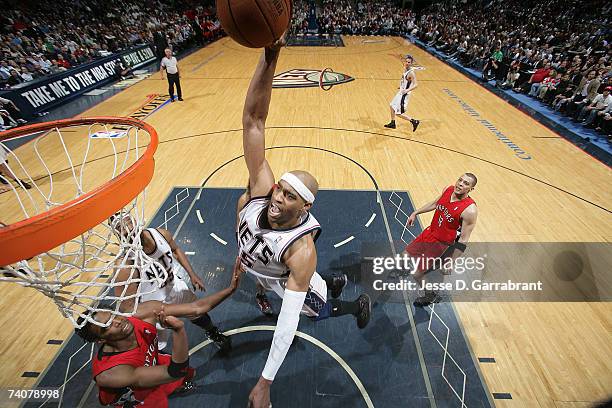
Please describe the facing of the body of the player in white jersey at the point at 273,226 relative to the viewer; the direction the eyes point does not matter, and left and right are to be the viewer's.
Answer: facing the viewer and to the left of the viewer

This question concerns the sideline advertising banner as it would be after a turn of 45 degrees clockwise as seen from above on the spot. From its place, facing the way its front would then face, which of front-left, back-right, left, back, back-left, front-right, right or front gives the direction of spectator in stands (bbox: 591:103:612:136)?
front-left

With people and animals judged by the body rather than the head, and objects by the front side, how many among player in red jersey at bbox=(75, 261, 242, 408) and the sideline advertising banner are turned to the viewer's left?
0

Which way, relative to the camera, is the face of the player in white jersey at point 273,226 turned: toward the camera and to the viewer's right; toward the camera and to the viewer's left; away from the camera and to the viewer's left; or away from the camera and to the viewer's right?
toward the camera and to the viewer's left

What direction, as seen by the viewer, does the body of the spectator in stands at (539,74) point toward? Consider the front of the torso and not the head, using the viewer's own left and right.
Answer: facing to the left of the viewer

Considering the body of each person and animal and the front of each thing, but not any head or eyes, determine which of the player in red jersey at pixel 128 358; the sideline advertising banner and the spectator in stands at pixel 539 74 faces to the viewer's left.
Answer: the spectator in stands

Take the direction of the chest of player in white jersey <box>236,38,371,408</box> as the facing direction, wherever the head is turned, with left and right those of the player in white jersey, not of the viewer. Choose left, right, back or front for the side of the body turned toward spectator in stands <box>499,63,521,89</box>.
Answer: back

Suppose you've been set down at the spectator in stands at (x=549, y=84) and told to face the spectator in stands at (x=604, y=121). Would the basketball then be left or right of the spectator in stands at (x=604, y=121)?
right

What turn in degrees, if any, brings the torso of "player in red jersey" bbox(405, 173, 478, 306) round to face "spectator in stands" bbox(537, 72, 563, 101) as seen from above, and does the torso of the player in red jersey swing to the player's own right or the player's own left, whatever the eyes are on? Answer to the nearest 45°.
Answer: approximately 135° to the player's own right

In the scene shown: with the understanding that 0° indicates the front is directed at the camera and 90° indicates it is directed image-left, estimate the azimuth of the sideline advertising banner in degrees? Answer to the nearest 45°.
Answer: approximately 315°

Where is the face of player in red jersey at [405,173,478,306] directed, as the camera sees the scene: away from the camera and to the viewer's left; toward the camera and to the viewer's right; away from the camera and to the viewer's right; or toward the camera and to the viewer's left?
toward the camera and to the viewer's left
